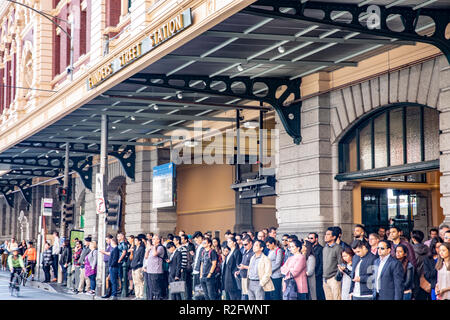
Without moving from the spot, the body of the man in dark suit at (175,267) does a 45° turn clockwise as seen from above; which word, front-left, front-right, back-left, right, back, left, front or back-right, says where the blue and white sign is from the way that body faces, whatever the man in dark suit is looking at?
right

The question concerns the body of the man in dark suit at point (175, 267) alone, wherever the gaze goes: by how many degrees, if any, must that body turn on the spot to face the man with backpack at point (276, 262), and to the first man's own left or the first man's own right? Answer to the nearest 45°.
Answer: approximately 90° to the first man's own left

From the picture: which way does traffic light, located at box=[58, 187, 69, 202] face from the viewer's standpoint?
toward the camera

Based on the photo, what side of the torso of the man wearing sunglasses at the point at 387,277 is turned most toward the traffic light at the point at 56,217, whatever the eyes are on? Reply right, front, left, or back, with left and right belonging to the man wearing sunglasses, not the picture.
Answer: right

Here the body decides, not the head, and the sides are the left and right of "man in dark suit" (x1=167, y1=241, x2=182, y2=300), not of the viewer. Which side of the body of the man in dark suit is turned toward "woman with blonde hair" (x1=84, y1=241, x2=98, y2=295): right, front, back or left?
right

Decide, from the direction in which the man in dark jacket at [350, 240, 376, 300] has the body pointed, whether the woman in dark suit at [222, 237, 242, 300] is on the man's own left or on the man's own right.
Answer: on the man's own right

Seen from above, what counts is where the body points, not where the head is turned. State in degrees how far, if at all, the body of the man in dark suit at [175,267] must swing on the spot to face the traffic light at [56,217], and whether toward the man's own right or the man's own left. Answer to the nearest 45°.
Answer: approximately 135° to the man's own right

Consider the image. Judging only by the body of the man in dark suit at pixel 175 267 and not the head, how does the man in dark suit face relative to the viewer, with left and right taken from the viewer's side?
facing the viewer and to the left of the viewer

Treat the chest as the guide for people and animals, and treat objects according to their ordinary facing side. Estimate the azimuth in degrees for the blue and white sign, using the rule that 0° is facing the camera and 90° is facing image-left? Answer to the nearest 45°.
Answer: approximately 45°
